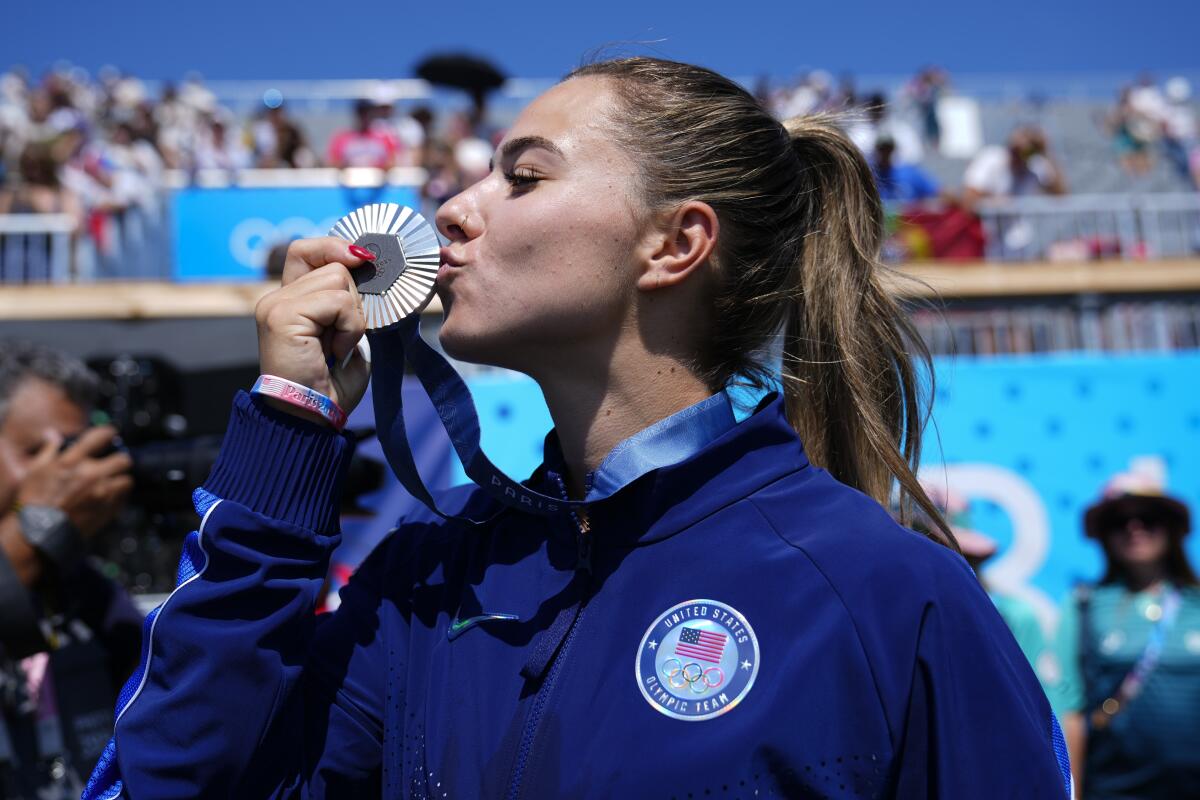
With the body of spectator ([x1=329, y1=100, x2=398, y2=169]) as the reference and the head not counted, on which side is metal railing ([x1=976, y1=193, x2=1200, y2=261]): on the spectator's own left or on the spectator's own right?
on the spectator's own left

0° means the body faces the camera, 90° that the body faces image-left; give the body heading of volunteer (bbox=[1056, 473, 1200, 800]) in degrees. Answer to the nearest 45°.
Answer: approximately 0°

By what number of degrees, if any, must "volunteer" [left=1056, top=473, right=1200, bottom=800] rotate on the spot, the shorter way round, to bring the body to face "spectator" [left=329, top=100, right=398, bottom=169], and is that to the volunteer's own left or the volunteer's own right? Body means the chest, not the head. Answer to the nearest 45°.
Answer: approximately 135° to the volunteer's own right

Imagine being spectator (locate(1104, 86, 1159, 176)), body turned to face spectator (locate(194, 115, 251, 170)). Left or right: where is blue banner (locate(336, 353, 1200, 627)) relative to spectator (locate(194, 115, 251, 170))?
left

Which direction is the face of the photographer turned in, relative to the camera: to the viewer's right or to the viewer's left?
to the viewer's right

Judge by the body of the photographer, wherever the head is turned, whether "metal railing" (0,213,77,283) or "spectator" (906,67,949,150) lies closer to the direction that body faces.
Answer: the spectator

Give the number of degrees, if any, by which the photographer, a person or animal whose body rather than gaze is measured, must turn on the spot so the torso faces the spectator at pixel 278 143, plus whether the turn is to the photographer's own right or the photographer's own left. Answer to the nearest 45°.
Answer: approximately 135° to the photographer's own left
